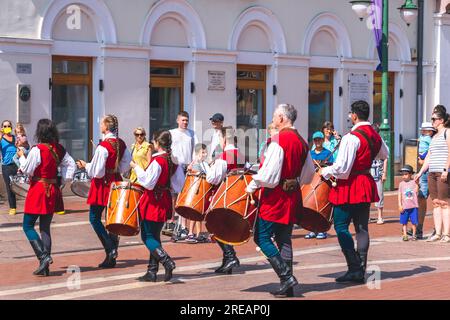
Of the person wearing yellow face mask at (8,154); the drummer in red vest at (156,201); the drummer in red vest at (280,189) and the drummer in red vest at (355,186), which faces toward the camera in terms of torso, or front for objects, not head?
the person wearing yellow face mask

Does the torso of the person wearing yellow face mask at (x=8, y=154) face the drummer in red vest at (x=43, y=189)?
yes

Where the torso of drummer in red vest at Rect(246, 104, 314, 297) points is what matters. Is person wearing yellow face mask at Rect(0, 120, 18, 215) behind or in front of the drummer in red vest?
in front

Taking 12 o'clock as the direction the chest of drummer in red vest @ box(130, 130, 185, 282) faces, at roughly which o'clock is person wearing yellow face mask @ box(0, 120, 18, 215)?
The person wearing yellow face mask is roughly at 1 o'clock from the drummer in red vest.

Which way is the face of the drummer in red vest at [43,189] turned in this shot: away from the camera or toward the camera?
away from the camera

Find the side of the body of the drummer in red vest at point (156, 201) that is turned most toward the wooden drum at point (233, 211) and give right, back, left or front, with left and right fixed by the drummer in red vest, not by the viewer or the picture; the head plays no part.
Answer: back
